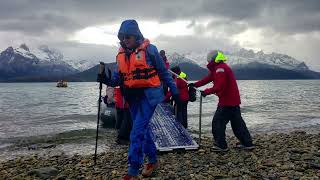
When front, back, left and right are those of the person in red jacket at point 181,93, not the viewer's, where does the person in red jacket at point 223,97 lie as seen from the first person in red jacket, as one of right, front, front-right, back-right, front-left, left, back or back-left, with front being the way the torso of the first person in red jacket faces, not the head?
left

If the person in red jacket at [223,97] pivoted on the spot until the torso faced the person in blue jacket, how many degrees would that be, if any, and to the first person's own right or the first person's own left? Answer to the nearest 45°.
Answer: approximately 45° to the first person's own left

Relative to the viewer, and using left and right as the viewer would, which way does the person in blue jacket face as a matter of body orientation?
facing the viewer and to the left of the viewer

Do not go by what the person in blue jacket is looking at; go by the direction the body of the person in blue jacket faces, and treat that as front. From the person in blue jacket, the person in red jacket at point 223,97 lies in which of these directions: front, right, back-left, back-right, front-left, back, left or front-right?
back

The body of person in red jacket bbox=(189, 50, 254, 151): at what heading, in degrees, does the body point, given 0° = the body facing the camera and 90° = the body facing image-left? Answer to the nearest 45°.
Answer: approximately 90°

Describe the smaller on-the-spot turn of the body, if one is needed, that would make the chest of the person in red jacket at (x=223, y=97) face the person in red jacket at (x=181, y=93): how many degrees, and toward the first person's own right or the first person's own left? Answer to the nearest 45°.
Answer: approximately 90° to the first person's own right
